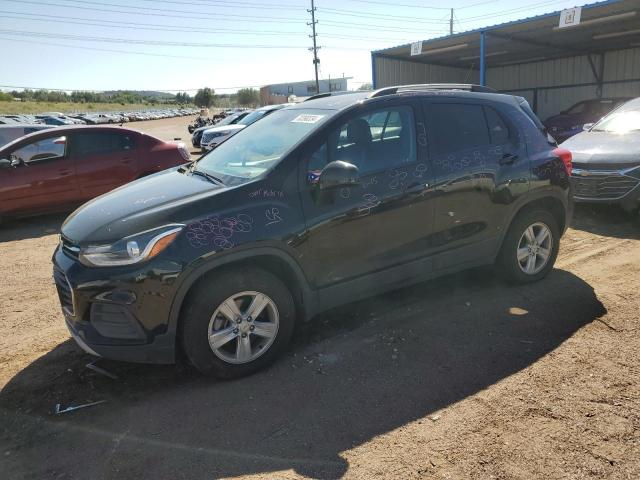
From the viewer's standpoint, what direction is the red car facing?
to the viewer's left

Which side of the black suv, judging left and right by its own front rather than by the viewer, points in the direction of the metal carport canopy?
back

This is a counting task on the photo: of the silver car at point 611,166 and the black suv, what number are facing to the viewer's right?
0

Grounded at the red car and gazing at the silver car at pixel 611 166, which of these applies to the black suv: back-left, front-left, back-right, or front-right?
front-right

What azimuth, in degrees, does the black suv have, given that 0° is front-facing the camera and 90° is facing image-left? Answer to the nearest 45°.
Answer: approximately 45°

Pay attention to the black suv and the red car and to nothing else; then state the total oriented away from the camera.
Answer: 0

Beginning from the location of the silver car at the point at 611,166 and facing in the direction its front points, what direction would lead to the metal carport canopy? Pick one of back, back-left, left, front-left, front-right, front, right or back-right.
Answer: back-right

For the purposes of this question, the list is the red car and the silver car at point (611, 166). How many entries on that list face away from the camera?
0

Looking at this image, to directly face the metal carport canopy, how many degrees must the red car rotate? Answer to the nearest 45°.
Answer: approximately 180°

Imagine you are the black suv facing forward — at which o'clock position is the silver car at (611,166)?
The silver car is roughly at 6 o'clock from the black suv.

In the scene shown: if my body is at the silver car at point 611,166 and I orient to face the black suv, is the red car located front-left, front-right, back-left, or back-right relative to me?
front-right

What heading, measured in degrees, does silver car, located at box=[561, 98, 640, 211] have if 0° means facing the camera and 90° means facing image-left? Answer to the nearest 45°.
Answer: approximately 45°

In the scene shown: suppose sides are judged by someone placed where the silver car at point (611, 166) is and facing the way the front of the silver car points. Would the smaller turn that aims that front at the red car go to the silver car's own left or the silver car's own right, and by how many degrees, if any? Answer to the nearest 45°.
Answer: approximately 45° to the silver car's own right
